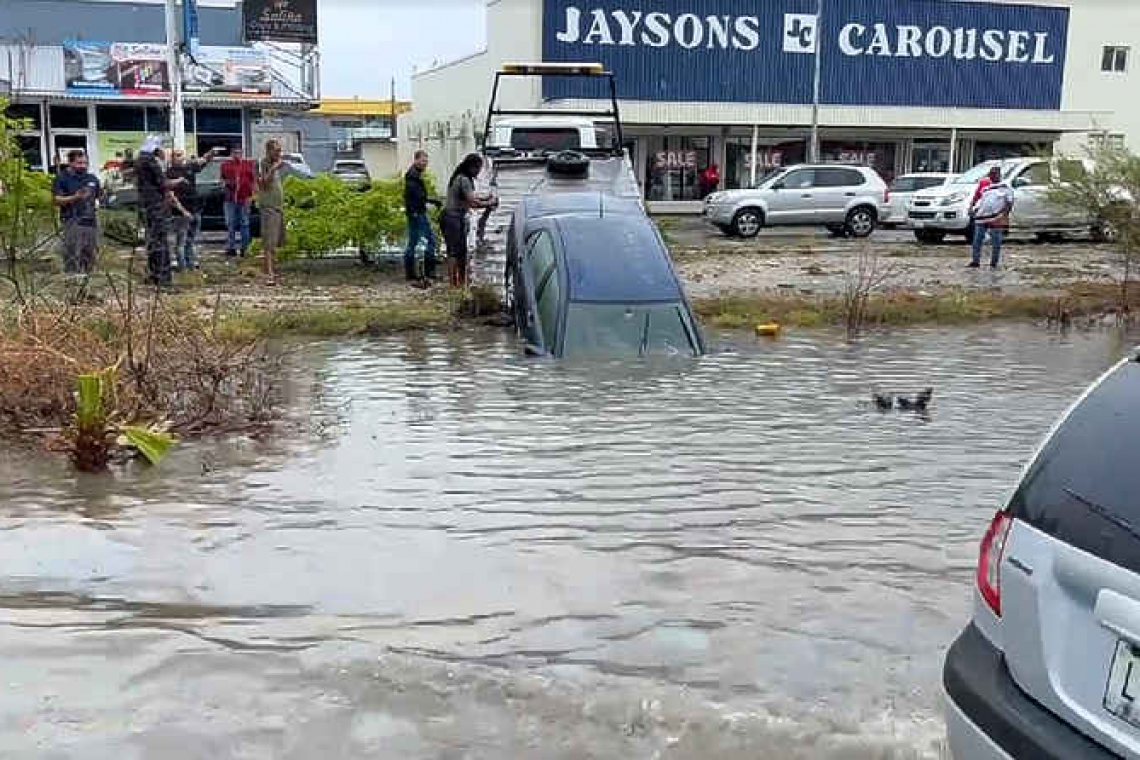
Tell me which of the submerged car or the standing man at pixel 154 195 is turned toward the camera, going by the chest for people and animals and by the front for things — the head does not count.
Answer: the submerged car

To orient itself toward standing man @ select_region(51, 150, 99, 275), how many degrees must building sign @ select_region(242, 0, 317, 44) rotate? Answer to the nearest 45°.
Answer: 0° — it already faces them

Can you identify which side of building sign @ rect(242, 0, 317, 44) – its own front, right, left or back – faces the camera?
front

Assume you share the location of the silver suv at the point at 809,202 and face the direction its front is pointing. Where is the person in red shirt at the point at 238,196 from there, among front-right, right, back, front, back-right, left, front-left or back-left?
front-left

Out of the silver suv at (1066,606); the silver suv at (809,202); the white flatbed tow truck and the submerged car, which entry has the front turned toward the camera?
the submerged car

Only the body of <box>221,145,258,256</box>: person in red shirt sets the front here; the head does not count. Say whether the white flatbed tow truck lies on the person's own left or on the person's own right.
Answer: on the person's own left

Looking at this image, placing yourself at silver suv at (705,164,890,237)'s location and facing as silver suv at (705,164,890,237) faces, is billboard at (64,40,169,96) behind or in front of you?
in front

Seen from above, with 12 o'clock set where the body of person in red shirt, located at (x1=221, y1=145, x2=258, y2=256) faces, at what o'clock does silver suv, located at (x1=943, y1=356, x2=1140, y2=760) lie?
The silver suv is roughly at 12 o'clock from the person in red shirt.

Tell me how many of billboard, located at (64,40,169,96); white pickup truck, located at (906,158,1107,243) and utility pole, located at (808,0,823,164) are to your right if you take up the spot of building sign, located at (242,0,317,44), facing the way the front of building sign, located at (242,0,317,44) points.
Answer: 1

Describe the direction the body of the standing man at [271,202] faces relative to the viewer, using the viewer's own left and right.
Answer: facing the viewer and to the right of the viewer

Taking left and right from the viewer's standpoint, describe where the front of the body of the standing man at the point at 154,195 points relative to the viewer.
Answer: facing to the right of the viewer

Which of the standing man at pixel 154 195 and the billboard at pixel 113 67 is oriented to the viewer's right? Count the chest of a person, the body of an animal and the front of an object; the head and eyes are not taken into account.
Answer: the standing man
